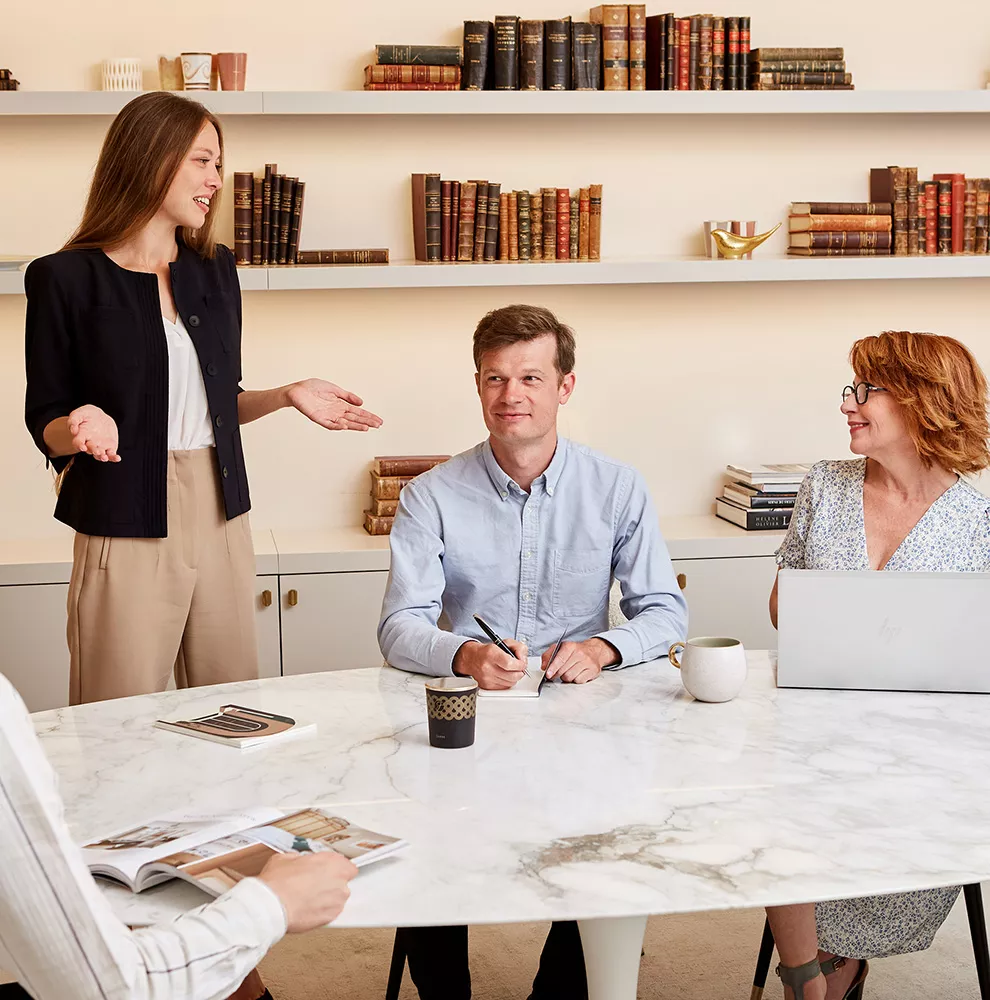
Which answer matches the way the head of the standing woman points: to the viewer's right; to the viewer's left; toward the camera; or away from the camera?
to the viewer's right

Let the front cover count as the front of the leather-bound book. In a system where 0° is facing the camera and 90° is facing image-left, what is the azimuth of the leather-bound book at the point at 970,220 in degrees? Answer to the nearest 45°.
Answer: approximately 270°

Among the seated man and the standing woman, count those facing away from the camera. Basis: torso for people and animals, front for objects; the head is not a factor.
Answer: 0

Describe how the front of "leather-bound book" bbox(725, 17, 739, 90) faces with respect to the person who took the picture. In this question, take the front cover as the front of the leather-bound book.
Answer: facing to the right of the viewer

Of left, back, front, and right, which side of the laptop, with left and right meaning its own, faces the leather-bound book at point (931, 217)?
front

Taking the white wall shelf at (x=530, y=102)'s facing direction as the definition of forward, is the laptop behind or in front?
in front

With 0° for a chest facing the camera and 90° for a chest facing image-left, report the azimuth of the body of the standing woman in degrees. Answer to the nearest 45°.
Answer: approximately 315°

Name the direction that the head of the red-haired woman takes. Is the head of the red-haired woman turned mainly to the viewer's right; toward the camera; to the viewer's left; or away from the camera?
to the viewer's left
